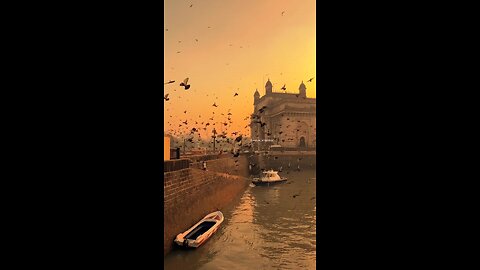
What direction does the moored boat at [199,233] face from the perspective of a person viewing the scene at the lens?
facing away from the viewer and to the right of the viewer

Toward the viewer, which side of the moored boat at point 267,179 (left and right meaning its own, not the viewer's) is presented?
right

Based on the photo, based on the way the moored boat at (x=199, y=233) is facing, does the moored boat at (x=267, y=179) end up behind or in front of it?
in front
